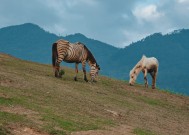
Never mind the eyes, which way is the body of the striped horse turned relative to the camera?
to the viewer's right
